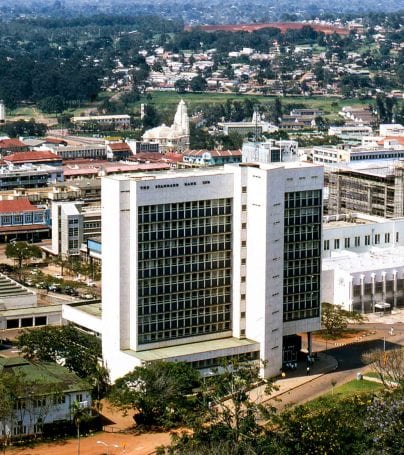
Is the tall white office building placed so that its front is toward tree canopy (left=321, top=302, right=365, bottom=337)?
no

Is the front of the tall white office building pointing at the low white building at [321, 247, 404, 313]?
no

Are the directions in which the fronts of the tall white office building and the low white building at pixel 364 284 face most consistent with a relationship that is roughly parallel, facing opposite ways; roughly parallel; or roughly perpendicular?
roughly parallel

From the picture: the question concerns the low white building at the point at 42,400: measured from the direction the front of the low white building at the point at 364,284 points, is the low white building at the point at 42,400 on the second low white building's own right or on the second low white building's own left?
on the second low white building's own right

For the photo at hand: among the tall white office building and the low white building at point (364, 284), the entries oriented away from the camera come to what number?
0

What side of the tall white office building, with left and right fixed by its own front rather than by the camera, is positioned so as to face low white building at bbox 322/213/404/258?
left

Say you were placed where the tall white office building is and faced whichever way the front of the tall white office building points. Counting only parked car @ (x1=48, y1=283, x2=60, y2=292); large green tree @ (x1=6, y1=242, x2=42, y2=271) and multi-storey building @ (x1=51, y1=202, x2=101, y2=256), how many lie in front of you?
0

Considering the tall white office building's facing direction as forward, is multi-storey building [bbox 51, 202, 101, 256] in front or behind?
behind

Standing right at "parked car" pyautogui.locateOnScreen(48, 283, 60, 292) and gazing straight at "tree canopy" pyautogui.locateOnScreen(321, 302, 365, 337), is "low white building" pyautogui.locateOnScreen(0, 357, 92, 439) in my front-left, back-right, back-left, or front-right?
front-right

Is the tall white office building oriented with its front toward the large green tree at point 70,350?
no

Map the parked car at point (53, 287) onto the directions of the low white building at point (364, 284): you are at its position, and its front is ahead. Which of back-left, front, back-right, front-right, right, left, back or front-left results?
back-right

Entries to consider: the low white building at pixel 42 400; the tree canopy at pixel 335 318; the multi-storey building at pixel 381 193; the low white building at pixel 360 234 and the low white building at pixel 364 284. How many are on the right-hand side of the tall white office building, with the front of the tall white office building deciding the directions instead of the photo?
1

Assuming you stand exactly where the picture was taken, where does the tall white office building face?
facing the viewer and to the right of the viewer
